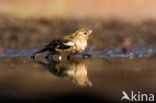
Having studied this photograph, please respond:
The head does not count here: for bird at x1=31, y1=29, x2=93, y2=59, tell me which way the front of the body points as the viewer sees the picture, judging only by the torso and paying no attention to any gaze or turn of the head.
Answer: to the viewer's right
